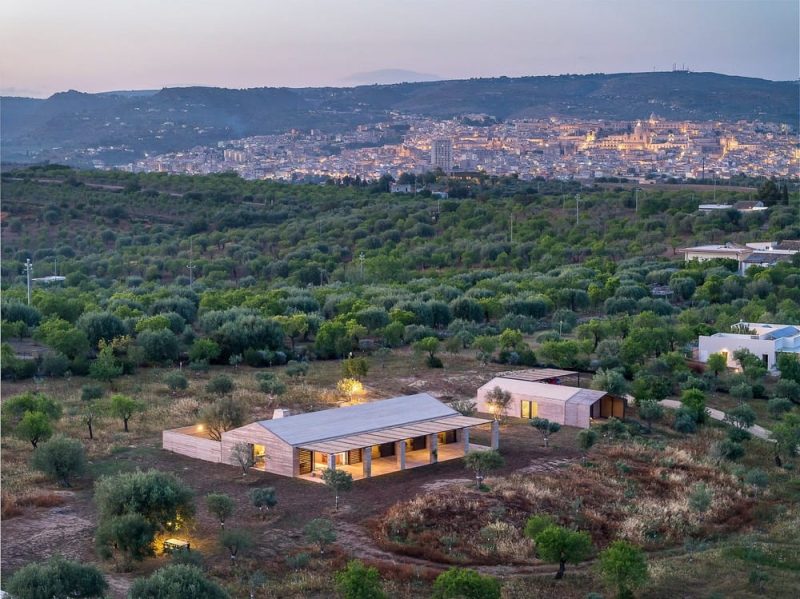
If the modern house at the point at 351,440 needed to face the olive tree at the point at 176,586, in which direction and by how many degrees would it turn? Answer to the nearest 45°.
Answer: approximately 45° to its right

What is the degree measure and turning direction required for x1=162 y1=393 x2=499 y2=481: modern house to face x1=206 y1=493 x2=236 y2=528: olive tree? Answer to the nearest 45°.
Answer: approximately 90° to its right

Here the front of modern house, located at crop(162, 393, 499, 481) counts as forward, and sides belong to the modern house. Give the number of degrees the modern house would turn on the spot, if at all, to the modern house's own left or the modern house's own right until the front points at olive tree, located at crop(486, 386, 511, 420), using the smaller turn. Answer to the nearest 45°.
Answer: approximately 90° to the modern house's own left

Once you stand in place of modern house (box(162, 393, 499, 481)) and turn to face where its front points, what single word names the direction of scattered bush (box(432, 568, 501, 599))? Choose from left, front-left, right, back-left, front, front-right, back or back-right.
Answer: front-right

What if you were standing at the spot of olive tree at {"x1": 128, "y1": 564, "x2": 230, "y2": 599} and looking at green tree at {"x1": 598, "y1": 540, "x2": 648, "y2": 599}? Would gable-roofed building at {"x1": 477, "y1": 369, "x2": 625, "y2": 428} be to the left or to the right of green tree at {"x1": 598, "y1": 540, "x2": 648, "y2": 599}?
left

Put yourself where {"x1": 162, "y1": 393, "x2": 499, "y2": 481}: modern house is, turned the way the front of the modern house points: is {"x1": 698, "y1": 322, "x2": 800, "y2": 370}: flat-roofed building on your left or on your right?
on your left

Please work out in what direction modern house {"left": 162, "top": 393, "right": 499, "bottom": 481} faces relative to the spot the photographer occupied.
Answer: facing the viewer and to the right of the viewer

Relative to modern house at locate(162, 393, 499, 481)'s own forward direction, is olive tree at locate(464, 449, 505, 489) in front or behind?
in front

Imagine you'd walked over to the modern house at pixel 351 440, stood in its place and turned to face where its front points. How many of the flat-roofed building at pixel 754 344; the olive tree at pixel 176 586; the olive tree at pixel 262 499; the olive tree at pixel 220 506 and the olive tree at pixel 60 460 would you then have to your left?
1

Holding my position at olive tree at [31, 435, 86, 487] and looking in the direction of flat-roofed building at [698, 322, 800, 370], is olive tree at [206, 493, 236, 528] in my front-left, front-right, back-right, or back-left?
front-right

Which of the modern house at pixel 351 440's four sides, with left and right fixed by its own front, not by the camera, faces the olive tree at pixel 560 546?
front

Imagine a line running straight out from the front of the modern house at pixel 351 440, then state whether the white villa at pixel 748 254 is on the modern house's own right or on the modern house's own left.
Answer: on the modern house's own left

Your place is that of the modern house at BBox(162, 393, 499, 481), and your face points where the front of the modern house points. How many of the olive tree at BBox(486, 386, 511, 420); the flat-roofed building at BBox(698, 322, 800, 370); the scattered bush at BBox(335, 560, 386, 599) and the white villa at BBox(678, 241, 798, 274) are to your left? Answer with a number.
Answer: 3

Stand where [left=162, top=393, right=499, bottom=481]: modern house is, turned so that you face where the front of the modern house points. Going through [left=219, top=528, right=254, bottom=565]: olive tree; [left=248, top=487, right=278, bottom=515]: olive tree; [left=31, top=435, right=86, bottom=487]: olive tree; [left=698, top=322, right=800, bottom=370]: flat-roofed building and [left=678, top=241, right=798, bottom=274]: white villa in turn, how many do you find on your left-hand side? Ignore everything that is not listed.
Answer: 2

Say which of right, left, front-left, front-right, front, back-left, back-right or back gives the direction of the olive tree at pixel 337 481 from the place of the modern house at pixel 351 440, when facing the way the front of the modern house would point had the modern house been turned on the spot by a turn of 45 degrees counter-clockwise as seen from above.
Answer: right

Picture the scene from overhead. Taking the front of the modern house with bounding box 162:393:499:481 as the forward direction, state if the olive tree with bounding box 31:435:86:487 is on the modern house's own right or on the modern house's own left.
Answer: on the modern house's own right
